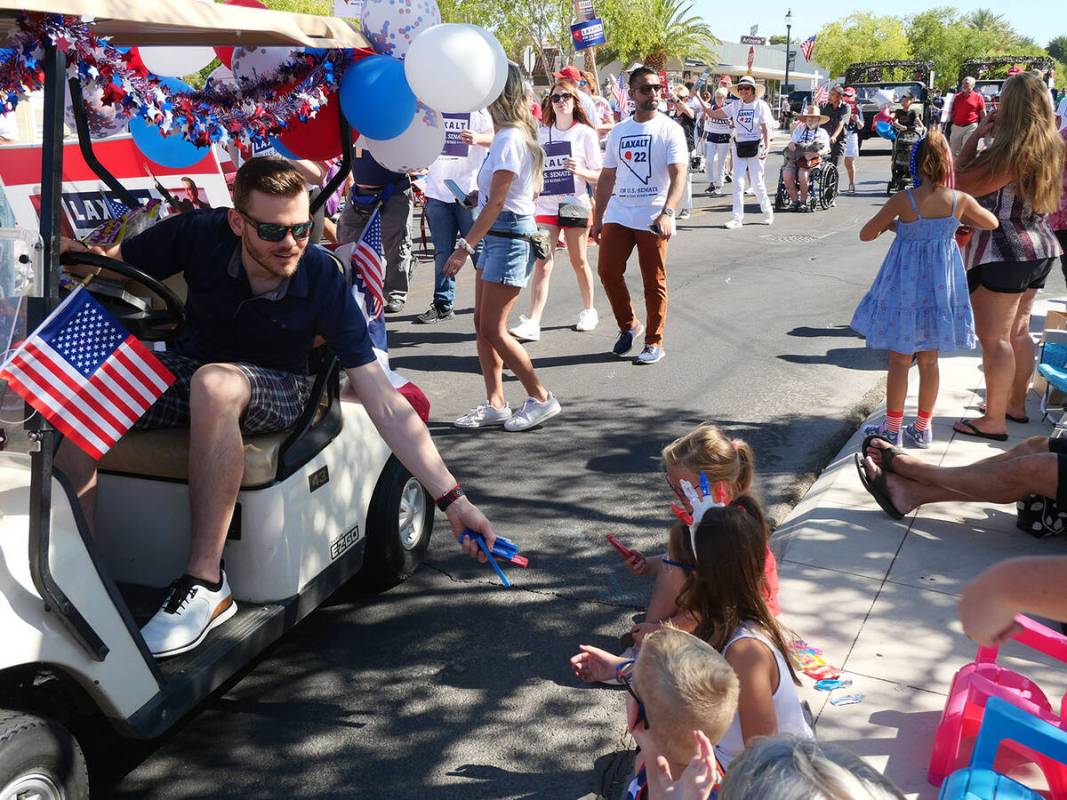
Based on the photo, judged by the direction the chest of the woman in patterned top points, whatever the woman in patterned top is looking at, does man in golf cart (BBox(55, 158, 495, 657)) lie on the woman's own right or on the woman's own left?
on the woman's own left

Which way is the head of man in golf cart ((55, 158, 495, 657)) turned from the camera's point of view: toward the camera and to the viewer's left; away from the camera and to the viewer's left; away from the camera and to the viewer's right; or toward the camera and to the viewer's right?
toward the camera and to the viewer's right

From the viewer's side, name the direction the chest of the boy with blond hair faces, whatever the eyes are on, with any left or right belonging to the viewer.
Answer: facing away from the viewer and to the left of the viewer

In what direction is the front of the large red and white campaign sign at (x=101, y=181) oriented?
toward the camera

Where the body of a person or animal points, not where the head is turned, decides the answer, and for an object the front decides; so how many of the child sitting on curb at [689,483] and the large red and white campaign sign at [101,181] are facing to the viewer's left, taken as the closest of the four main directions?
1

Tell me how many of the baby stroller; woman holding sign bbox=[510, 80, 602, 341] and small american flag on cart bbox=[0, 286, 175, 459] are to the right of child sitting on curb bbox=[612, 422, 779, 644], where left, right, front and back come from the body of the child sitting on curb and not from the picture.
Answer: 2

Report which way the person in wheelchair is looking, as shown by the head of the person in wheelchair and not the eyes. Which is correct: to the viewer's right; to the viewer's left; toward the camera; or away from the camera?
toward the camera

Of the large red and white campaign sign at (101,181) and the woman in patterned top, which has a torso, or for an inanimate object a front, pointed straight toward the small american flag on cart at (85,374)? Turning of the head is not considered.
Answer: the large red and white campaign sign

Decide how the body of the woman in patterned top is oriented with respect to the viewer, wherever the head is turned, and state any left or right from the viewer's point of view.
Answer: facing away from the viewer and to the left of the viewer

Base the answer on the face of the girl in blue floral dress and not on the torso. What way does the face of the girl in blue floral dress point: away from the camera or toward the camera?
away from the camera

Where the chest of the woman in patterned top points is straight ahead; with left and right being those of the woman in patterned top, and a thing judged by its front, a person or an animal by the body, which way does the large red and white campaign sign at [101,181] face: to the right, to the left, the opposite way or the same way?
the opposite way

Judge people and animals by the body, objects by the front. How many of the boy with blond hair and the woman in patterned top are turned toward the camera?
0

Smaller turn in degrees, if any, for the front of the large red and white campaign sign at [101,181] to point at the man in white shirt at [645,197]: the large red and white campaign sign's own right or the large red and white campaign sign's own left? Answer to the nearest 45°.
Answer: approximately 90° to the large red and white campaign sign's own left

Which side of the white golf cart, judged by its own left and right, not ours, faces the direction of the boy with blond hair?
left

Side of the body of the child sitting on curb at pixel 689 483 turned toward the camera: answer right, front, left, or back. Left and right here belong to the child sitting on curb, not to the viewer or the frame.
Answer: left

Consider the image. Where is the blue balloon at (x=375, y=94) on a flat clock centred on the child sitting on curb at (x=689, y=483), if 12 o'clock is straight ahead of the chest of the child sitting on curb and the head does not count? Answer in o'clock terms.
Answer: The blue balloon is roughly at 1 o'clock from the child sitting on curb.
